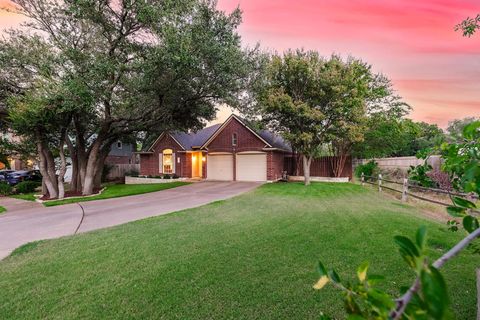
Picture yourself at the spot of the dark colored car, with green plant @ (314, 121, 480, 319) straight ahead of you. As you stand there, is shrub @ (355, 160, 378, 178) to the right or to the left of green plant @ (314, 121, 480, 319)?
left

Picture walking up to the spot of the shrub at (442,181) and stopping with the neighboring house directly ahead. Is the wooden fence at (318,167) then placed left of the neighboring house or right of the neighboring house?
right

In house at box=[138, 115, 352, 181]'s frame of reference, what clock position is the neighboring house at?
The neighboring house is roughly at 4 o'clock from the house.

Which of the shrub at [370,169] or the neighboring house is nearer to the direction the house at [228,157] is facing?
the shrub

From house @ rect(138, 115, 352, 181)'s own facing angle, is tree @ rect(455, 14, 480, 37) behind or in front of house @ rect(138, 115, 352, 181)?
in front

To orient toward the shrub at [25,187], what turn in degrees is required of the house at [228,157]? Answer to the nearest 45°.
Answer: approximately 90° to its right

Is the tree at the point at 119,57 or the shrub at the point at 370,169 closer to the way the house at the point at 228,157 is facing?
the tree

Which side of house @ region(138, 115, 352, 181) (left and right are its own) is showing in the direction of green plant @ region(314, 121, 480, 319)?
front

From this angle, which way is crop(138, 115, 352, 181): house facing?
toward the camera

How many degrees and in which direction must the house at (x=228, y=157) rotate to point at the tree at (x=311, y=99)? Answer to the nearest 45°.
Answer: approximately 45° to its left

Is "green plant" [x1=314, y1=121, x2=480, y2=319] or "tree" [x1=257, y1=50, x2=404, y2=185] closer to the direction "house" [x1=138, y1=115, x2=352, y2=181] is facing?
the green plant

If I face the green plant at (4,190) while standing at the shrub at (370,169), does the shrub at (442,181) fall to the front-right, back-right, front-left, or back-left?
front-left

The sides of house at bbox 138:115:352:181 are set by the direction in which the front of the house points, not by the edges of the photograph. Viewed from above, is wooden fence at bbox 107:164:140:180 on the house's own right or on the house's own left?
on the house's own right

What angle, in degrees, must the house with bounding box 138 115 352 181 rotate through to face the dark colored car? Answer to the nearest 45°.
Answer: approximately 90° to its right
